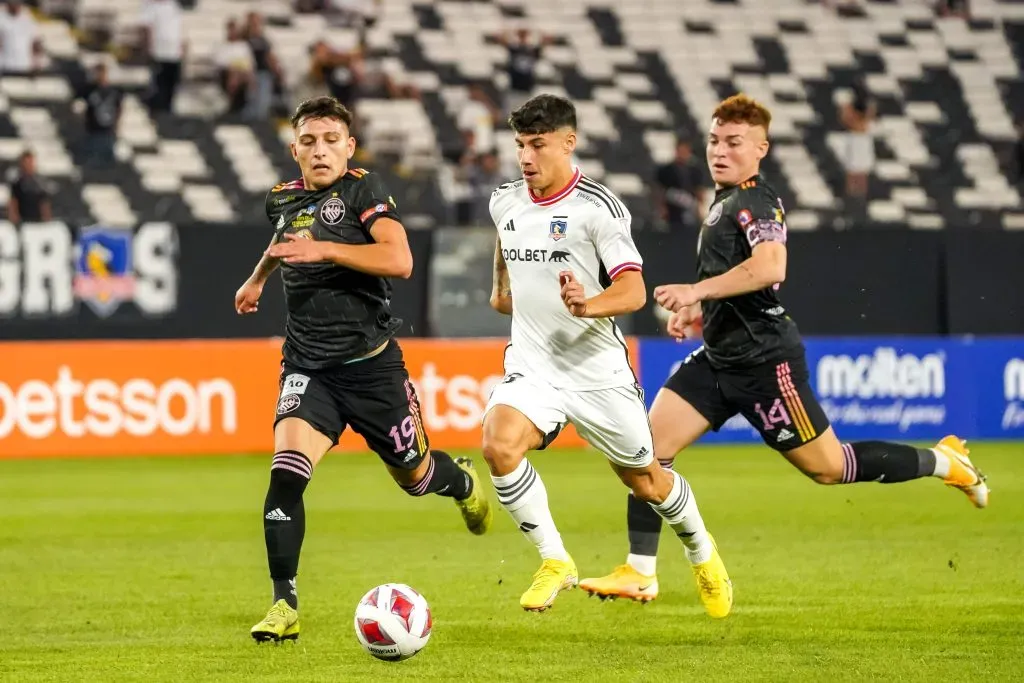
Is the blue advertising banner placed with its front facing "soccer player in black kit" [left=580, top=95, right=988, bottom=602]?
yes

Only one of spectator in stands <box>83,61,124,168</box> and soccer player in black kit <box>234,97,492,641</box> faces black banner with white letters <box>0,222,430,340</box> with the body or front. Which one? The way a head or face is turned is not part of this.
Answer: the spectator in stands

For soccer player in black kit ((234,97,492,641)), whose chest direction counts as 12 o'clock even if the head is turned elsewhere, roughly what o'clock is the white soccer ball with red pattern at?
The white soccer ball with red pattern is roughly at 10 o'clock from the soccer player in black kit.

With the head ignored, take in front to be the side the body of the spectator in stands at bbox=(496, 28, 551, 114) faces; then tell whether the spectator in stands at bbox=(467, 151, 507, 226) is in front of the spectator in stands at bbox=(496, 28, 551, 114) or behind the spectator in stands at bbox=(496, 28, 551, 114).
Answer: in front

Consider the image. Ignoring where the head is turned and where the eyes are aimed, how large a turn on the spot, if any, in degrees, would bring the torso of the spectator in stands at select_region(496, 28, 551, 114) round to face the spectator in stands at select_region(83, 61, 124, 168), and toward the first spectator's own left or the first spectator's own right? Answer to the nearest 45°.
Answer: approximately 45° to the first spectator's own right

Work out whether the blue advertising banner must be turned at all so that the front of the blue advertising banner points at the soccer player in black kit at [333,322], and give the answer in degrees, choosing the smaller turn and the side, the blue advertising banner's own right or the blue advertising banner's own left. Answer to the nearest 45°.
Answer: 0° — it already faces them

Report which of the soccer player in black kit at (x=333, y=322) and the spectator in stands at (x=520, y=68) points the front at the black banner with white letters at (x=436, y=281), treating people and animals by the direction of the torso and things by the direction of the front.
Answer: the spectator in stands

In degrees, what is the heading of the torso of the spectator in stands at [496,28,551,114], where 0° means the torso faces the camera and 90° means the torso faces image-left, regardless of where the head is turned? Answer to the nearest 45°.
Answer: approximately 0°

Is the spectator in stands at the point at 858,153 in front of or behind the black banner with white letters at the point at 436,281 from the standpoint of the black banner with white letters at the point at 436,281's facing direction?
behind

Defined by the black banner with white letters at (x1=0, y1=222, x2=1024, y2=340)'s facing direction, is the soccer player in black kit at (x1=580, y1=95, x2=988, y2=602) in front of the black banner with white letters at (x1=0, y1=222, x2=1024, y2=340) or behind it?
in front

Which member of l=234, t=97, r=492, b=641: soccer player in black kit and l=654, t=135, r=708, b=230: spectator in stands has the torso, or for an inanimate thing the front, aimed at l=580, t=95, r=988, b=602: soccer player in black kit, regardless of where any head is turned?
the spectator in stands
